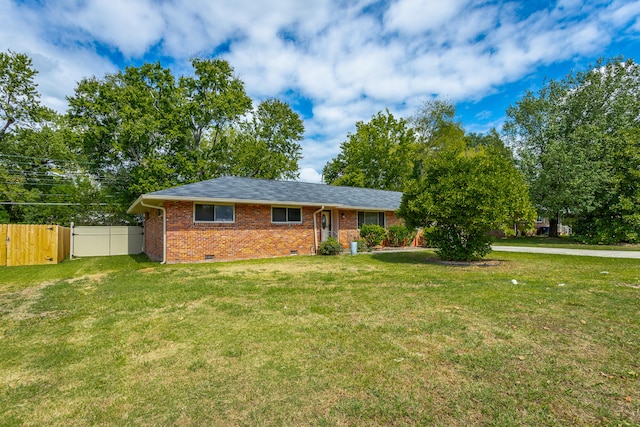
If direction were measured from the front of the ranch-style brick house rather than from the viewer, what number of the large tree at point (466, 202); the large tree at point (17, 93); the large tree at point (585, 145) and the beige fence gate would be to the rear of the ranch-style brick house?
1

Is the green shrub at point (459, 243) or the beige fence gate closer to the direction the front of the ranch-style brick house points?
the green shrub

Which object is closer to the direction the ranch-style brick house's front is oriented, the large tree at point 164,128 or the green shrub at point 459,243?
the green shrub

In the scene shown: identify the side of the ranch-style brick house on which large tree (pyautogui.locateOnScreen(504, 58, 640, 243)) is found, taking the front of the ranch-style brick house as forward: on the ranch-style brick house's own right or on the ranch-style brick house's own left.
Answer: on the ranch-style brick house's own left

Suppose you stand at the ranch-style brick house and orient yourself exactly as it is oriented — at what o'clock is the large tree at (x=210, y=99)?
The large tree is roughly at 7 o'clock from the ranch-style brick house.

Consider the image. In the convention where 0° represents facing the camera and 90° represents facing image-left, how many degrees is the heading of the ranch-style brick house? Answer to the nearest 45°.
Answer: approximately 315°

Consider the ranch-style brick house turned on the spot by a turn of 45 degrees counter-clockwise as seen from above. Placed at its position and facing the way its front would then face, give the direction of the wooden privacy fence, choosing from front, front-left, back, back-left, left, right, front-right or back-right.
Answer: back

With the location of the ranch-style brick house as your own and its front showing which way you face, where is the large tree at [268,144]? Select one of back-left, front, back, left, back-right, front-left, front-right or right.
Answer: back-left

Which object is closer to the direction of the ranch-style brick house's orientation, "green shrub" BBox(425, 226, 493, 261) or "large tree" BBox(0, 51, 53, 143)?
the green shrub

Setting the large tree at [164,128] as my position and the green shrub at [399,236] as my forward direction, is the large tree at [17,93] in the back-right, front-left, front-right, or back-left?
back-right

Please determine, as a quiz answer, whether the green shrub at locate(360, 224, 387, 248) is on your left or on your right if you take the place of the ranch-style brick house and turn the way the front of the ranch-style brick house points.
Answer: on your left
